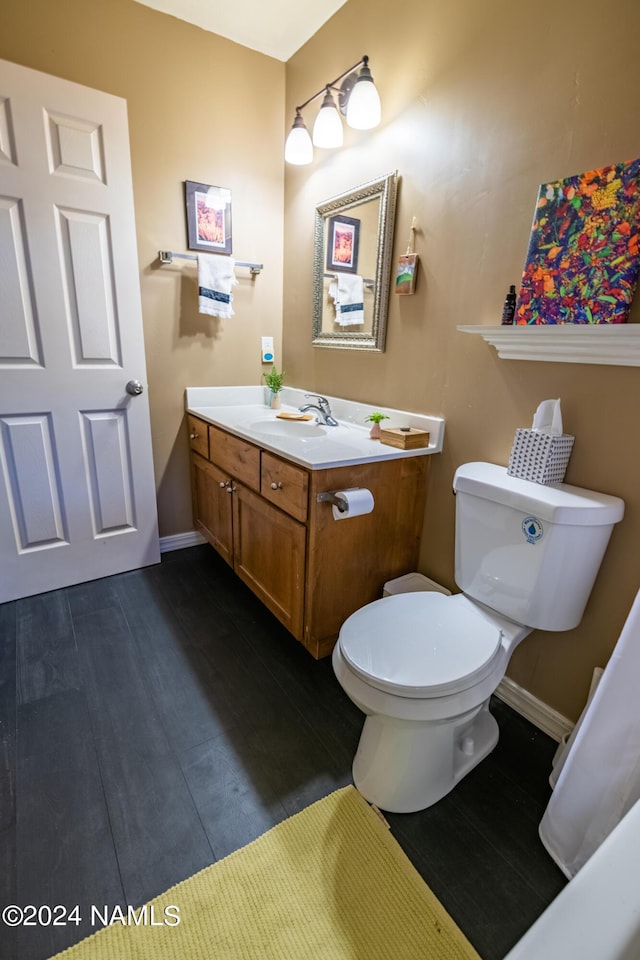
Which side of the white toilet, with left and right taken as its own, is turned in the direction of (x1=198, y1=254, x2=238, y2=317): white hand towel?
right

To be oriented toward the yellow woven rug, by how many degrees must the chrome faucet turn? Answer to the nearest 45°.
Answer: approximately 45° to its left

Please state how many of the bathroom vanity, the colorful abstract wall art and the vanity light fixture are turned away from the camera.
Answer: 0

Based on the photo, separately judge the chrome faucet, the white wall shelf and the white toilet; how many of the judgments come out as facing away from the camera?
0

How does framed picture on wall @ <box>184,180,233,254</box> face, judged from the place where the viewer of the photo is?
facing the viewer and to the right of the viewer

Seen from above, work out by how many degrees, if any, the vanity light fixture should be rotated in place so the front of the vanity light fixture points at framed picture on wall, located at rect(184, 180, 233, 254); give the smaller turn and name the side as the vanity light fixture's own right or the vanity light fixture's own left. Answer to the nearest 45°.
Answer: approximately 90° to the vanity light fixture's own right

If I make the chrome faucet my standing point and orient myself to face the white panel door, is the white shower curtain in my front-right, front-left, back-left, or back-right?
back-left

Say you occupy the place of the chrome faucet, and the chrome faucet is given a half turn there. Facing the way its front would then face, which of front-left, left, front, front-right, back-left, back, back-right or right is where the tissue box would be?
right

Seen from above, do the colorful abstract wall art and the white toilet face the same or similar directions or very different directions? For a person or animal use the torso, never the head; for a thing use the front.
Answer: same or similar directions

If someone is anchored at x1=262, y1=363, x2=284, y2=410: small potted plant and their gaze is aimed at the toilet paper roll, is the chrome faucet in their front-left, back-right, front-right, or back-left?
front-left

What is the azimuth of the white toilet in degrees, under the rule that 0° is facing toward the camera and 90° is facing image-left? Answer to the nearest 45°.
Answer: approximately 45°

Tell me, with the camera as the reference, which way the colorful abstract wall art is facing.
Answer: facing the viewer and to the left of the viewer
